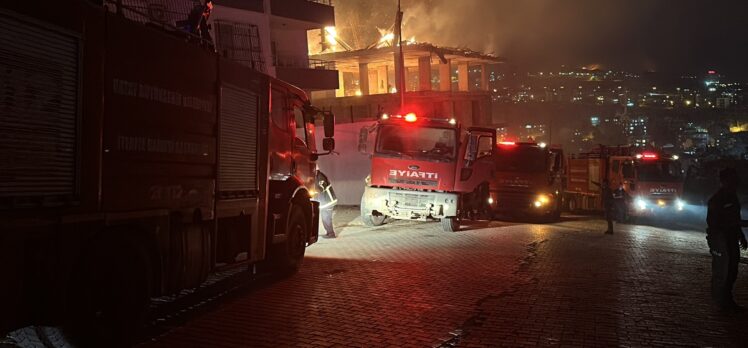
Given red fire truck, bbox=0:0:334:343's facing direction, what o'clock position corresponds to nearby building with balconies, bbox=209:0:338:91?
The nearby building with balconies is roughly at 11 o'clock from the red fire truck.

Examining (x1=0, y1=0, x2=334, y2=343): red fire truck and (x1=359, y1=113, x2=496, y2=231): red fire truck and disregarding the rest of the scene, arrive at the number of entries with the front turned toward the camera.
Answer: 1

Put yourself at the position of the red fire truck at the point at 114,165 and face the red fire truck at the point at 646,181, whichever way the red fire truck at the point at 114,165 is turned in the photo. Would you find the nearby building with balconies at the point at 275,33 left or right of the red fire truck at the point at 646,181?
left

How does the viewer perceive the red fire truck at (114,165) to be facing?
facing away from the viewer and to the right of the viewer

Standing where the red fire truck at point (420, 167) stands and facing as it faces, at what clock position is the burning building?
The burning building is roughly at 6 o'clock from the red fire truck.

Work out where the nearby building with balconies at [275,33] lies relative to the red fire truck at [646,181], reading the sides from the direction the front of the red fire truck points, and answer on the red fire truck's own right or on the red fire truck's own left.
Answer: on the red fire truck's own right

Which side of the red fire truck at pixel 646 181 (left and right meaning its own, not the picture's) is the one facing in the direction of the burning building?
back

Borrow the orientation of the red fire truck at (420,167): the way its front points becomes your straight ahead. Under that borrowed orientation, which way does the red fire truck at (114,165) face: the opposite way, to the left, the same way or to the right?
the opposite way

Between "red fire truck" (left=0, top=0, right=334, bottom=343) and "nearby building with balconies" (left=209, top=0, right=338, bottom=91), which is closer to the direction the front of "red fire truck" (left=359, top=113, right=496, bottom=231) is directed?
the red fire truck

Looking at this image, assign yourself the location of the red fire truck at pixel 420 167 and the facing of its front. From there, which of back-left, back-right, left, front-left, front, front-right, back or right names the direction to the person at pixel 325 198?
front-right
